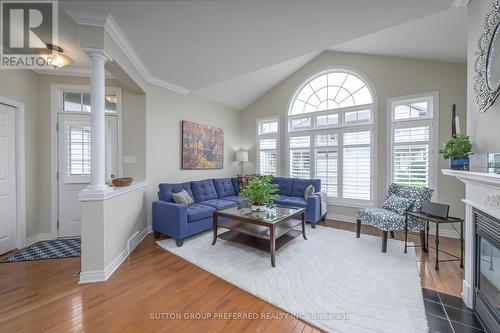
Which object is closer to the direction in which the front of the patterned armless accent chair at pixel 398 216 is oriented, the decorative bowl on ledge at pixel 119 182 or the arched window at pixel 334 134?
the decorative bowl on ledge

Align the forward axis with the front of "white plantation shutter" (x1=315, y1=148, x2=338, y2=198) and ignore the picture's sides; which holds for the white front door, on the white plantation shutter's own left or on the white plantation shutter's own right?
on the white plantation shutter's own right

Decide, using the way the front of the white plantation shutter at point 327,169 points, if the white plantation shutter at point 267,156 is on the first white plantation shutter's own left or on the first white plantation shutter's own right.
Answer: on the first white plantation shutter's own right

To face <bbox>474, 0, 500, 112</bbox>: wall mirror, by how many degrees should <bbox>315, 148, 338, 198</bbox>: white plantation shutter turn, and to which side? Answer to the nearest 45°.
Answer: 0° — it already faces it

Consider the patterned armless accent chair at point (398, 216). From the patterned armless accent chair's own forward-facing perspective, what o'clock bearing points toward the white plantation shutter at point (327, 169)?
The white plantation shutter is roughly at 3 o'clock from the patterned armless accent chair.

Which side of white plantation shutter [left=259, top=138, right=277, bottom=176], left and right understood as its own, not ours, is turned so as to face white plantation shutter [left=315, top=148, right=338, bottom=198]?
left

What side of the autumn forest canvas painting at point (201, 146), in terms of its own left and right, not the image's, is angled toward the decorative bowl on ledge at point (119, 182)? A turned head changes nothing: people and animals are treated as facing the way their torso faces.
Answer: right

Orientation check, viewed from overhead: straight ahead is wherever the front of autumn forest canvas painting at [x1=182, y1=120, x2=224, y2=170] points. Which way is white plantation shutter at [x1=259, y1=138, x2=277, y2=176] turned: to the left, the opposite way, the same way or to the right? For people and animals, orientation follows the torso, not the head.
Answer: to the right
